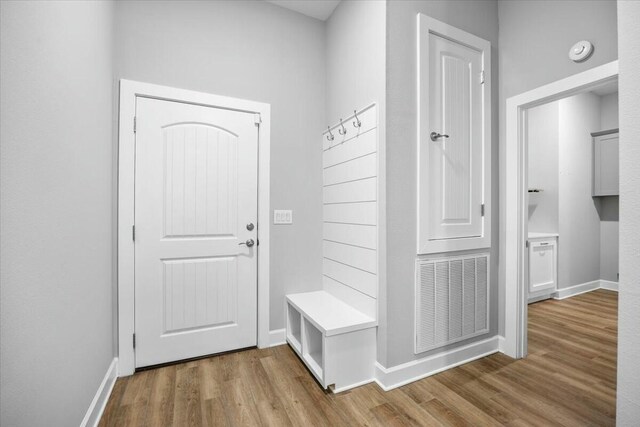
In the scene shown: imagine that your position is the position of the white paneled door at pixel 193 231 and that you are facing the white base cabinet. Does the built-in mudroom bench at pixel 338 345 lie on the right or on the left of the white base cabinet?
right

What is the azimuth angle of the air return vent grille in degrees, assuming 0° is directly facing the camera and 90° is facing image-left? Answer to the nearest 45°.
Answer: approximately 315°

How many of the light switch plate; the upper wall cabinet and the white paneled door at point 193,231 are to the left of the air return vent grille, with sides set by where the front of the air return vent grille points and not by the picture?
1

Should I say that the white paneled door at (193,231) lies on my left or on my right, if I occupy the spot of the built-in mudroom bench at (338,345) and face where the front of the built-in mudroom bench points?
on my right

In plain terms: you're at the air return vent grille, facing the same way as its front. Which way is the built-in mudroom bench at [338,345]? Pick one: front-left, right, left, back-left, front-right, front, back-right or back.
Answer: right

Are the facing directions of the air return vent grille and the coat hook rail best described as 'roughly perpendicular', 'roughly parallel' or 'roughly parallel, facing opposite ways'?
roughly perpendicular

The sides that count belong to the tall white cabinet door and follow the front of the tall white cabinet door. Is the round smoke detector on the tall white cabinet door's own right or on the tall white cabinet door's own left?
on the tall white cabinet door's own left

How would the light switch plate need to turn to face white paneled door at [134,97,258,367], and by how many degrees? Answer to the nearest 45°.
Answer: approximately 90° to its right

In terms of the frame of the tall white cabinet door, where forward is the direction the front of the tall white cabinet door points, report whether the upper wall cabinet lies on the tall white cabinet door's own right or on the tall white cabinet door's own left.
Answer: on the tall white cabinet door's own left

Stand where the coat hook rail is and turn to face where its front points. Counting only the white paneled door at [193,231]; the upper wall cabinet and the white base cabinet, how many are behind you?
2
